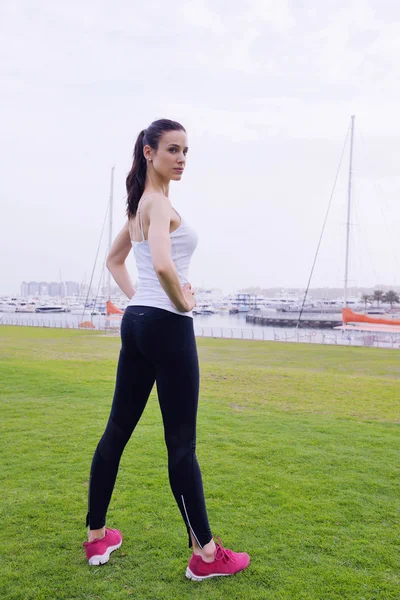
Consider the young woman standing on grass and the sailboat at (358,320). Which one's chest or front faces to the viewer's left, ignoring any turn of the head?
the sailboat

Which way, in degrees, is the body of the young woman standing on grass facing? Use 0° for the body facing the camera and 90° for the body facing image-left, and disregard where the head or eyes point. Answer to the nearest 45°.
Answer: approximately 225°

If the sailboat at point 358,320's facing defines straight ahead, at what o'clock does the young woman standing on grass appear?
The young woman standing on grass is roughly at 9 o'clock from the sailboat.

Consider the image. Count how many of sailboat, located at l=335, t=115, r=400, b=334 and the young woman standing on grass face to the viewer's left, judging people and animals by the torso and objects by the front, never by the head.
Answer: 1

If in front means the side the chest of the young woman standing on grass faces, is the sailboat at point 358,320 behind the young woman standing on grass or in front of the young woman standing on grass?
in front

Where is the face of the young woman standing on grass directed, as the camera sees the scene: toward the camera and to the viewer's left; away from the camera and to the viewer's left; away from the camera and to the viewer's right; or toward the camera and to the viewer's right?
toward the camera and to the viewer's right

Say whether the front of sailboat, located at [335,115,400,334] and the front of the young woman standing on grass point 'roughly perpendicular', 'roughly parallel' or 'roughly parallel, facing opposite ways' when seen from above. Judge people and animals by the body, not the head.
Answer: roughly perpendicular

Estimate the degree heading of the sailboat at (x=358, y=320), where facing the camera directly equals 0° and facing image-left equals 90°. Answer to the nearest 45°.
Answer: approximately 90°
